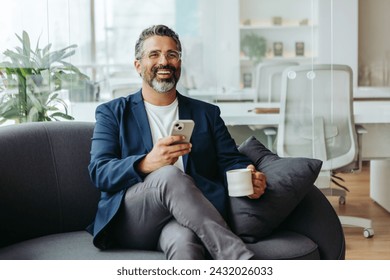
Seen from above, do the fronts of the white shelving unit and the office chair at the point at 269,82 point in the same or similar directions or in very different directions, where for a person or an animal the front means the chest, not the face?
very different directions

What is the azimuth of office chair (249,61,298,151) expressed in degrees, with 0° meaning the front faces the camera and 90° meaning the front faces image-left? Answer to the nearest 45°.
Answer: approximately 180°

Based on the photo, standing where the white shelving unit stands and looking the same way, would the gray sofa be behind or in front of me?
in front

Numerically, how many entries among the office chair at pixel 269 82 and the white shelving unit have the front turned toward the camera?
1

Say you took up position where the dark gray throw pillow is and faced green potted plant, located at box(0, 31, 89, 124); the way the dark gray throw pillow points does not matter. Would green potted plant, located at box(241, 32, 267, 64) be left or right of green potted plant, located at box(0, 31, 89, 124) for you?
right

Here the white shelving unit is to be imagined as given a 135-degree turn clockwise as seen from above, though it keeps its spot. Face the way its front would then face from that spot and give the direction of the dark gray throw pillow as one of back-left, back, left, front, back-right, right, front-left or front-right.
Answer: back-left

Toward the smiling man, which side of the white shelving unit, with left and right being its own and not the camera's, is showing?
front

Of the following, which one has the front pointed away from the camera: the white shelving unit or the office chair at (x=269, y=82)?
the office chair
